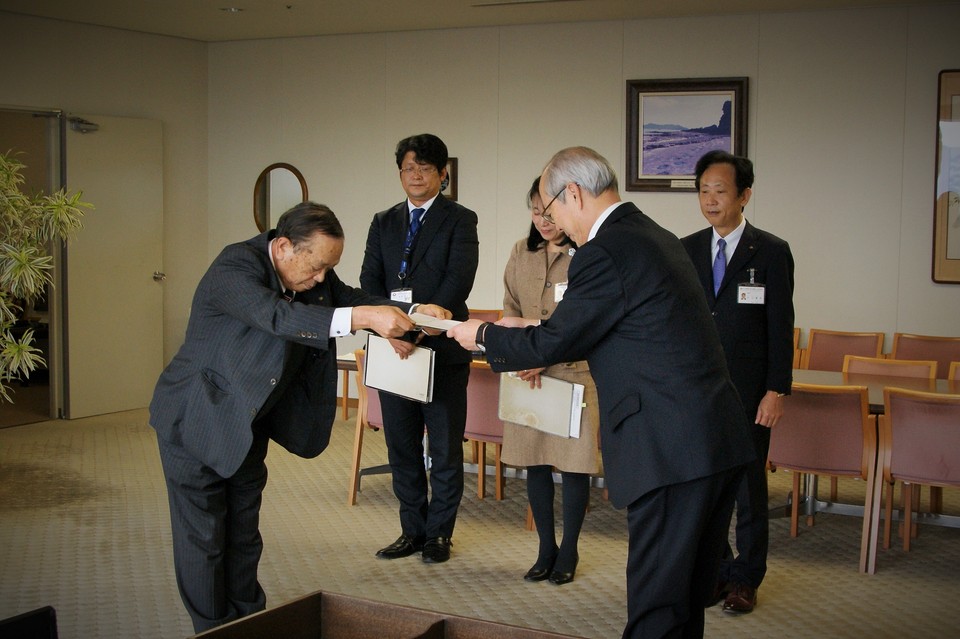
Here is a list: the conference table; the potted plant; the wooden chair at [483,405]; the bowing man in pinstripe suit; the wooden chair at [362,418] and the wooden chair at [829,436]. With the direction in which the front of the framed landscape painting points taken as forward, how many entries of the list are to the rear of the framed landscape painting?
0

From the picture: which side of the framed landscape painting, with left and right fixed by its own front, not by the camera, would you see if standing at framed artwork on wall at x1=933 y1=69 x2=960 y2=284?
left

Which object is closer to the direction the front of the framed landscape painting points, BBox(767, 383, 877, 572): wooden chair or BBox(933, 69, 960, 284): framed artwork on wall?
the wooden chair

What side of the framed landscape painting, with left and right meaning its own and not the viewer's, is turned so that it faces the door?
right

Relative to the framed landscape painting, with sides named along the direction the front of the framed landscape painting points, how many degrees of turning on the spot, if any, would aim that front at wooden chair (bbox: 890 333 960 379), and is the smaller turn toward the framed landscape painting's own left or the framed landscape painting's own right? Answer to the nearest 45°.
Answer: approximately 45° to the framed landscape painting's own left

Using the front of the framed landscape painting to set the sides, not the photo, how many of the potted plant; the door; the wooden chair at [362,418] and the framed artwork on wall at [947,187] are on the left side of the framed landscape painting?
1

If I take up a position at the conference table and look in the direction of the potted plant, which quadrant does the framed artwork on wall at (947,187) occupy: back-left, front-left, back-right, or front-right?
back-right

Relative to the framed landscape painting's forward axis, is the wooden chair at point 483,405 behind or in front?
in front

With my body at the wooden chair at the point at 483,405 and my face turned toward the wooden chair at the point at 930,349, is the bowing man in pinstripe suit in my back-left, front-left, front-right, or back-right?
back-right

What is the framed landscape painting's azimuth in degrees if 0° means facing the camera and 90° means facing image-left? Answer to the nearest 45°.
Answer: approximately 0°

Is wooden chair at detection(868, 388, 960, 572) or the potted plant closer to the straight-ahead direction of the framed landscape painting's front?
the wooden chair

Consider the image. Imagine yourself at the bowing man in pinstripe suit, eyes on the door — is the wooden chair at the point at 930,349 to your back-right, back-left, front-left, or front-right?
front-right

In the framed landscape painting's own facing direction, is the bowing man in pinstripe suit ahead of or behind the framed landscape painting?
ahead

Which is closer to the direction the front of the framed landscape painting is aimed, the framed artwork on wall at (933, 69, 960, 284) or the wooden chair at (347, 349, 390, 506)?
the wooden chair

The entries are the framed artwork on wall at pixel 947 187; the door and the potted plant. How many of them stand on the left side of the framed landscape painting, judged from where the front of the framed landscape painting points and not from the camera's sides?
1

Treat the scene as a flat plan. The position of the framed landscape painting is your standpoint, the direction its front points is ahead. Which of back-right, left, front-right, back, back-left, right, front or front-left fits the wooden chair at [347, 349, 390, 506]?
front-right

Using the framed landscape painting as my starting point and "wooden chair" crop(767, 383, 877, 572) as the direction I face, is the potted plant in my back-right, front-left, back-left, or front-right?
front-right

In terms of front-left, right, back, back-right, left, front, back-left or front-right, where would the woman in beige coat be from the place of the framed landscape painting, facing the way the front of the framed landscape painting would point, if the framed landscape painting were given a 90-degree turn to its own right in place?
left

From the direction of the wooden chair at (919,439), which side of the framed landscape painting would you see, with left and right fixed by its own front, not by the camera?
front
